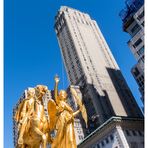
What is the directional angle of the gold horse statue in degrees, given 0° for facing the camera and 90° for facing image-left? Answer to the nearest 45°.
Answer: approximately 315°

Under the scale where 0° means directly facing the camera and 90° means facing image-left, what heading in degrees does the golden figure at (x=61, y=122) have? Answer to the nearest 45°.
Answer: approximately 315°
